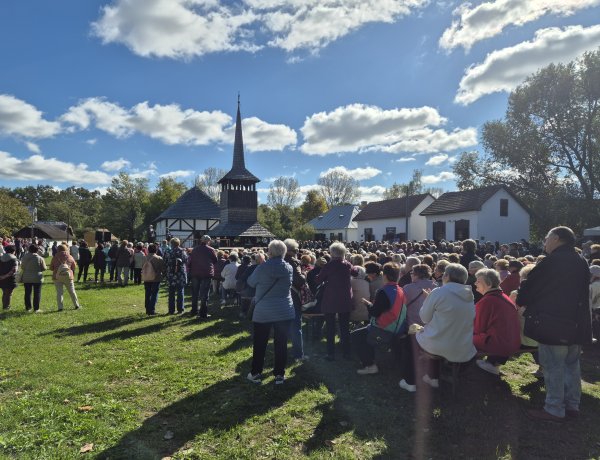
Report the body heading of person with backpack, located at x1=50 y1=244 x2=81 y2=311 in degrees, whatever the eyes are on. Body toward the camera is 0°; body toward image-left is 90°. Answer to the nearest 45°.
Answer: approximately 180°

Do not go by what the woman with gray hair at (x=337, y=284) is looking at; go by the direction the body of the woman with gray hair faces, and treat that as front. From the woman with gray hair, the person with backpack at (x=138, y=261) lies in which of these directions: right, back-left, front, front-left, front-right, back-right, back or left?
front-left

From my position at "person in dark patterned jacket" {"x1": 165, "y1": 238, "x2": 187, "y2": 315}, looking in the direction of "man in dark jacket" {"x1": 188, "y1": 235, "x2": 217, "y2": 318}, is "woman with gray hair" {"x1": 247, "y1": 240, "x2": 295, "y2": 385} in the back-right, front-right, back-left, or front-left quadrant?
front-right

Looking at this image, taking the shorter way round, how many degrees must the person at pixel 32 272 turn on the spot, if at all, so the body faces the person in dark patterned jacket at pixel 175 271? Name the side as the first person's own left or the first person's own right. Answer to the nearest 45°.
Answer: approximately 135° to the first person's own right

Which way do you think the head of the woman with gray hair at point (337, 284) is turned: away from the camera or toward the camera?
away from the camera

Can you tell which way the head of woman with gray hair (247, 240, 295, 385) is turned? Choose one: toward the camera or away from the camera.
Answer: away from the camera

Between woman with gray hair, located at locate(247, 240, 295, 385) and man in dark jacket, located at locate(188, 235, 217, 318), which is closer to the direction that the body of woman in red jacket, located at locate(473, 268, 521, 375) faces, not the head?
the man in dark jacket

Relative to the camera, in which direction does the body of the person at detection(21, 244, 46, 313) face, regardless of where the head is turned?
away from the camera

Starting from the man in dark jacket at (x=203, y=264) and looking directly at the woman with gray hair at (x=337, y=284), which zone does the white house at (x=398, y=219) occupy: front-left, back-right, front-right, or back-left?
back-left

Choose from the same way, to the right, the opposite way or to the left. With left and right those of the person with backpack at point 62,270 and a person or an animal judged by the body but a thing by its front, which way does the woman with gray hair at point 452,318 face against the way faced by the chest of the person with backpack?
the same way

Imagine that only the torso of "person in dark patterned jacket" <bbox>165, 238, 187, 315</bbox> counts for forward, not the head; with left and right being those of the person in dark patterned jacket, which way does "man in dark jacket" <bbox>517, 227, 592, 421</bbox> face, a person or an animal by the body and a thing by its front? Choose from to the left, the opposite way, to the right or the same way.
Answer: the same way

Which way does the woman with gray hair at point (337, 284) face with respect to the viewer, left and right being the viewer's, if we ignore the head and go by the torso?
facing away from the viewer

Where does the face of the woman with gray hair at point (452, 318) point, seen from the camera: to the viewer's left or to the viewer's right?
to the viewer's left

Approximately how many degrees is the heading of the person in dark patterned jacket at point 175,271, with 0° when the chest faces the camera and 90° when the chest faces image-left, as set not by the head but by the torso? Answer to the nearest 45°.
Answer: approximately 180°

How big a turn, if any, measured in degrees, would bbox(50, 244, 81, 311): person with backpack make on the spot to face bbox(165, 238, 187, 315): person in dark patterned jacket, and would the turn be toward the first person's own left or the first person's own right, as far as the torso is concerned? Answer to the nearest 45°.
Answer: approximately 135° to the first person's own right

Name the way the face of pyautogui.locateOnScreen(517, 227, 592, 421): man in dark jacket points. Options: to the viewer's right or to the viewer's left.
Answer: to the viewer's left

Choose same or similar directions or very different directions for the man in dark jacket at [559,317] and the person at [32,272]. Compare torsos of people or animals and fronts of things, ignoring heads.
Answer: same or similar directions
